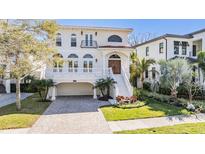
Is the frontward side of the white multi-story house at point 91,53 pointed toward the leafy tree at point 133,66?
no

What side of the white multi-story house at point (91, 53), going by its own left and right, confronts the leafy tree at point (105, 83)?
front

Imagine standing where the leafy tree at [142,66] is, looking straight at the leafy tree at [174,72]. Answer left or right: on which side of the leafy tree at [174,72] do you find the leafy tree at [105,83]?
right

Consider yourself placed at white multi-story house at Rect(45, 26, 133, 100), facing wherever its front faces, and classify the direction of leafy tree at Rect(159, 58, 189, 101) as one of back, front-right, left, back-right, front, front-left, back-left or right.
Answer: front-left

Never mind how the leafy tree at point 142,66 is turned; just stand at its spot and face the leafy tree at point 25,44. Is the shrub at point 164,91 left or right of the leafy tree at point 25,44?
left

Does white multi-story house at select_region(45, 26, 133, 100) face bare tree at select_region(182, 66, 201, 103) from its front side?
no

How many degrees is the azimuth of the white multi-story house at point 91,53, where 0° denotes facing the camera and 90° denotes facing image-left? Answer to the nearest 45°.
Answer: approximately 0°

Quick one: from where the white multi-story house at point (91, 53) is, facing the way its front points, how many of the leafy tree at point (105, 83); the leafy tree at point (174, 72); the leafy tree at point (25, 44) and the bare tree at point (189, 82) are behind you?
0

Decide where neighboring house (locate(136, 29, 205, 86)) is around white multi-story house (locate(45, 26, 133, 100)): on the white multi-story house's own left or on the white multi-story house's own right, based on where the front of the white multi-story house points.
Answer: on the white multi-story house's own left

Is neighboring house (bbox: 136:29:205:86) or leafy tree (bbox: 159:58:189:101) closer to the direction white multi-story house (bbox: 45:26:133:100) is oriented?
the leafy tree

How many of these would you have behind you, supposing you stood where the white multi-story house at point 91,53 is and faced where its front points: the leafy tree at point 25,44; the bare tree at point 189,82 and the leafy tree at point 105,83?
0

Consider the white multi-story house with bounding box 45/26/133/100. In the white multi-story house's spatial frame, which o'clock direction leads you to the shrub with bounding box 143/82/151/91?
The shrub is roughly at 8 o'clock from the white multi-story house.
